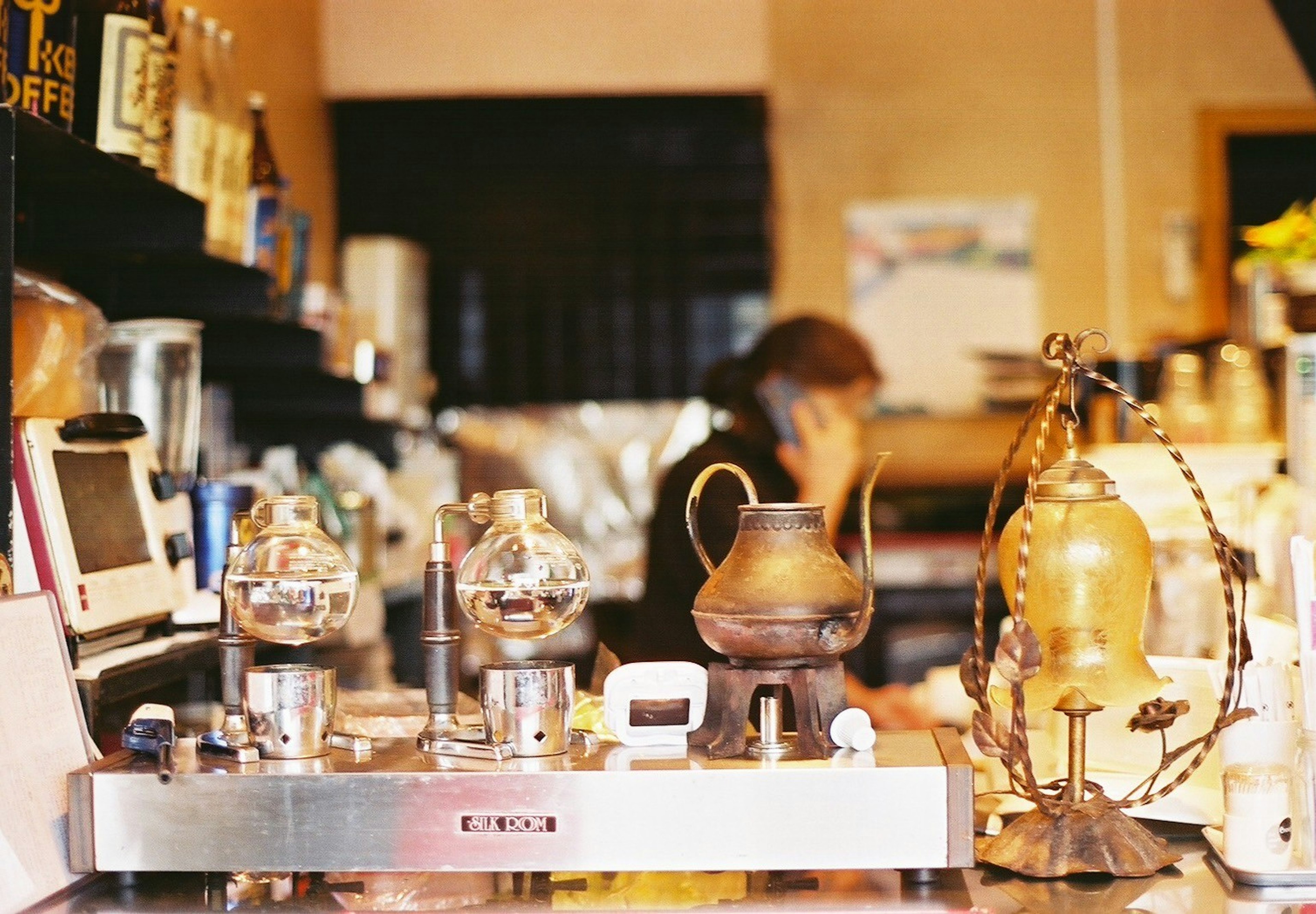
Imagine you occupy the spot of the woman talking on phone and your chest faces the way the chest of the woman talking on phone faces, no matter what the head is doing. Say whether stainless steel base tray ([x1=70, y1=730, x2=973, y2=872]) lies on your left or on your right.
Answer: on your right

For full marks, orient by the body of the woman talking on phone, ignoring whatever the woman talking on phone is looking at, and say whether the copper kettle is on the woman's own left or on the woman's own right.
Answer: on the woman's own right

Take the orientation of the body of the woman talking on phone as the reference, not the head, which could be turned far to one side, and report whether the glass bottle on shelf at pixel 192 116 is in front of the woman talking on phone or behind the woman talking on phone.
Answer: behind

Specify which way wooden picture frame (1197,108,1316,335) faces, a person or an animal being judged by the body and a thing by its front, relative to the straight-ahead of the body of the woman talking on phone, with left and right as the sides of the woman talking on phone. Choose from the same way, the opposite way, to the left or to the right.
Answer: to the right

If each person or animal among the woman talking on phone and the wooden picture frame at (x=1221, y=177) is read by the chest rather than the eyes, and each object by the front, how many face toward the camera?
1

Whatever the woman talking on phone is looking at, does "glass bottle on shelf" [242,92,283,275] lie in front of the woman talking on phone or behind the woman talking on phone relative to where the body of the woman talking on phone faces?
behind

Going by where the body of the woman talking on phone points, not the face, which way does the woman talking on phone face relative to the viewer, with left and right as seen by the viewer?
facing to the right of the viewer

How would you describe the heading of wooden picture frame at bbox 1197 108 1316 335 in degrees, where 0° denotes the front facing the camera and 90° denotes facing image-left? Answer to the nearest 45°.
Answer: approximately 0°

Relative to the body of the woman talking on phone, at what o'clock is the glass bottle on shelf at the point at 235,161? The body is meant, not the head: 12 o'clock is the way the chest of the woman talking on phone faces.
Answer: The glass bottle on shelf is roughly at 5 o'clock from the woman talking on phone.

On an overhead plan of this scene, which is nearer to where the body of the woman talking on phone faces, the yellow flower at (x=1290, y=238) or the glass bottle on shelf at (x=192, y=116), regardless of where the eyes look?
the yellow flower
